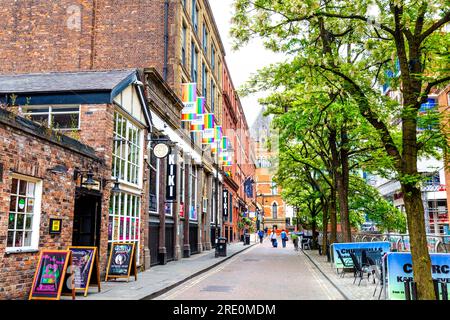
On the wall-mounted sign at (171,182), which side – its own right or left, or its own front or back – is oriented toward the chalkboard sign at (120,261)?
front

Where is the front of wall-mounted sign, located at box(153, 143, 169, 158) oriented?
toward the camera

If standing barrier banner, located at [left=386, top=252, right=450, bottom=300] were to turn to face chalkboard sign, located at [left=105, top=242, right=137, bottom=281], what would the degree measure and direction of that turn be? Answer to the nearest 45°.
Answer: approximately 90° to its right

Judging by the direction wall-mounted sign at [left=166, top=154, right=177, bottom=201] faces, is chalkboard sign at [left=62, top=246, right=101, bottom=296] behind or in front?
in front

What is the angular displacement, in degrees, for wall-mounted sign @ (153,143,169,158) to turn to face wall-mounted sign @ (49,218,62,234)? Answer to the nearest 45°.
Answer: approximately 45° to its right

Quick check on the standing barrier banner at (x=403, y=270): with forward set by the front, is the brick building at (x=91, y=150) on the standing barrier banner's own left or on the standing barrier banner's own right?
on the standing barrier banner's own right

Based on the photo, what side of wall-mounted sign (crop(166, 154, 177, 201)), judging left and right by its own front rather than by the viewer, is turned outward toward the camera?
front

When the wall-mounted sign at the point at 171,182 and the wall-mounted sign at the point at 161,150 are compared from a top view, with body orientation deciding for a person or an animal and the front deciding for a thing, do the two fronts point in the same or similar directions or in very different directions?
same or similar directions

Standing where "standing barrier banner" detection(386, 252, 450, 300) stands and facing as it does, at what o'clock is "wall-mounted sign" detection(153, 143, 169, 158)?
The wall-mounted sign is roughly at 4 o'clock from the standing barrier banner.

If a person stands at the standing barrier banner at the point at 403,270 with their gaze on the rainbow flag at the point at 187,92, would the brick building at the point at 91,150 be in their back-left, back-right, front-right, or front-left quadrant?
front-left

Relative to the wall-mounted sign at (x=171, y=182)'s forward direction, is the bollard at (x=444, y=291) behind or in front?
in front

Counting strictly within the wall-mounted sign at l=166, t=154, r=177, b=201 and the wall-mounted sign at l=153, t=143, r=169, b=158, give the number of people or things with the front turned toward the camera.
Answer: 2

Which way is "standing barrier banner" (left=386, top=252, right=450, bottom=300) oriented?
toward the camera
